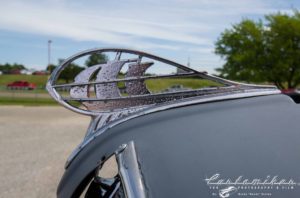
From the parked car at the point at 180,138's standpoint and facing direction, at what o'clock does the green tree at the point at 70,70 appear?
The green tree is roughly at 2 o'clock from the parked car.

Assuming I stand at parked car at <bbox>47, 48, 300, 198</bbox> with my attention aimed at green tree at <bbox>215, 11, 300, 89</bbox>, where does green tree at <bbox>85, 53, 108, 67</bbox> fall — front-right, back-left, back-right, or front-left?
front-left

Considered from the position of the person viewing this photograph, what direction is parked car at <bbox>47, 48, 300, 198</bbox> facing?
facing to the left of the viewer

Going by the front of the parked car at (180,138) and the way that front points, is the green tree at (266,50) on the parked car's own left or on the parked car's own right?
on the parked car's own right

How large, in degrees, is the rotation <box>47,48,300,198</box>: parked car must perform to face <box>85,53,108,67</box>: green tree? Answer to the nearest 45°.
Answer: approximately 45° to its right
